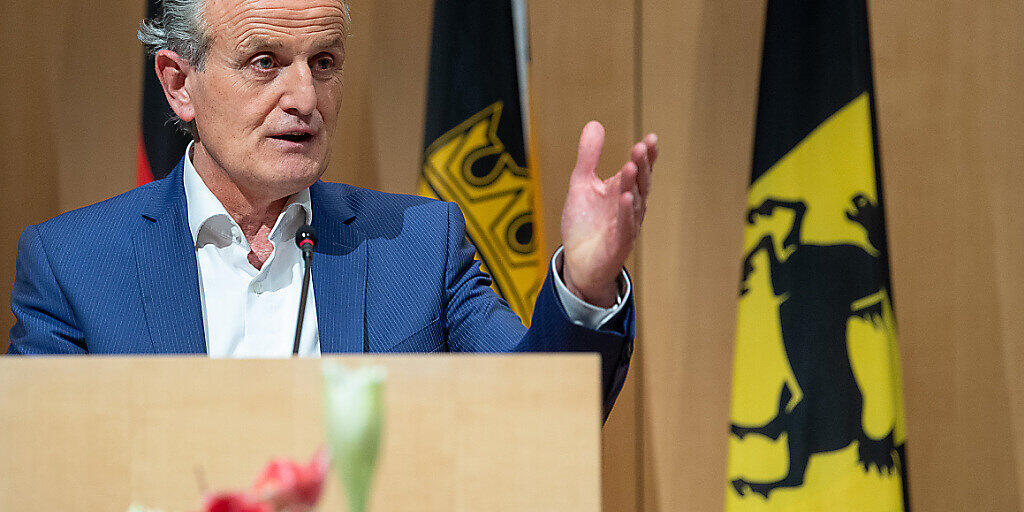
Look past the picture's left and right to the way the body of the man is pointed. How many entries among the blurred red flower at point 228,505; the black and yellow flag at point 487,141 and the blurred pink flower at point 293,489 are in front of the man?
2

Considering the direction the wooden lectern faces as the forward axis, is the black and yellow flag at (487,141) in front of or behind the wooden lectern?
behind

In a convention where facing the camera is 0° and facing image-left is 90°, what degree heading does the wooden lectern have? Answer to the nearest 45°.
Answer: approximately 0°

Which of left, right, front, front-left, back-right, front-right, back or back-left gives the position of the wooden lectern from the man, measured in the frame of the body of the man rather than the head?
front

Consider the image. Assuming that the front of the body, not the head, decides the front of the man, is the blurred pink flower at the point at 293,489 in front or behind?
in front

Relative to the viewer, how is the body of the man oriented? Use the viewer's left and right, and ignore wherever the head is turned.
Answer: facing the viewer

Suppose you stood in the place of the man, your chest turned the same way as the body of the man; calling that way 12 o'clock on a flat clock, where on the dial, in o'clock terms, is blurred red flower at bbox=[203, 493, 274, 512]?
The blurred red flower is roughly at 12 o'clock from the man.

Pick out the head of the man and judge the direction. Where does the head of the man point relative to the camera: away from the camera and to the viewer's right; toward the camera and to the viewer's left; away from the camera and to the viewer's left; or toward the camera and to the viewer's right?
toward the camera and to the viewer's right

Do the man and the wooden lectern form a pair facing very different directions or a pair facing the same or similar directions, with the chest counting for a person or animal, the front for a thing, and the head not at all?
same or similar directions
